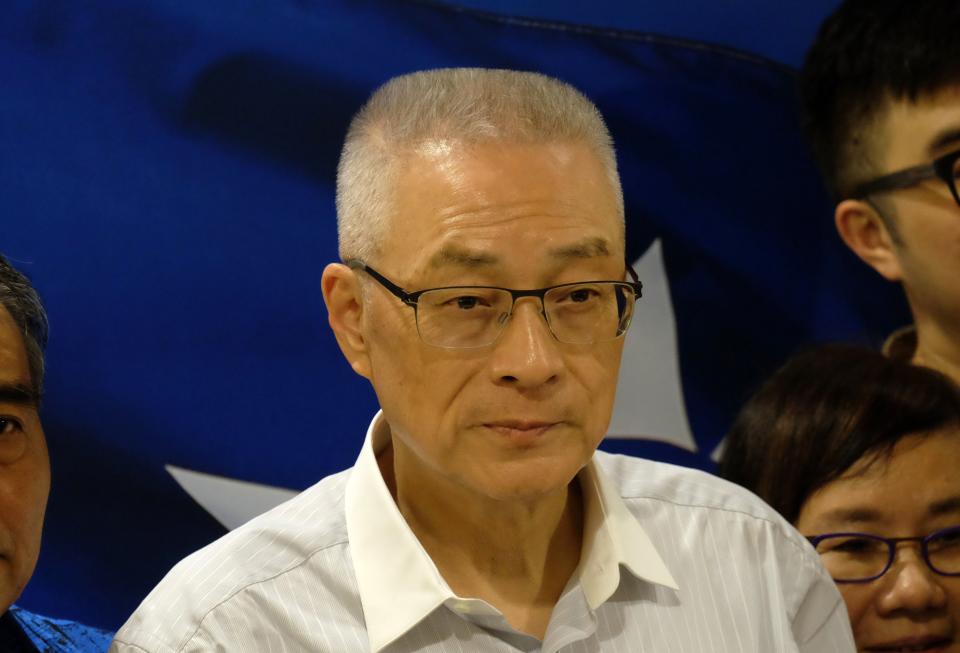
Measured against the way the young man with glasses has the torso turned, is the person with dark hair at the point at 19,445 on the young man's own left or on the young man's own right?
on the young man's own right

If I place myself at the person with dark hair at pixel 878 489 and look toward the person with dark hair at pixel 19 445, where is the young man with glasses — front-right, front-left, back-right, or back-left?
back-right

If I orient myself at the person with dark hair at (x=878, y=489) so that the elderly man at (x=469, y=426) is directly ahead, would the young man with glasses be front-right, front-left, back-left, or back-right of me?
back-right

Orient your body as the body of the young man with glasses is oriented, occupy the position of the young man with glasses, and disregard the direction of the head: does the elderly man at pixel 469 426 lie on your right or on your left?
on your right
